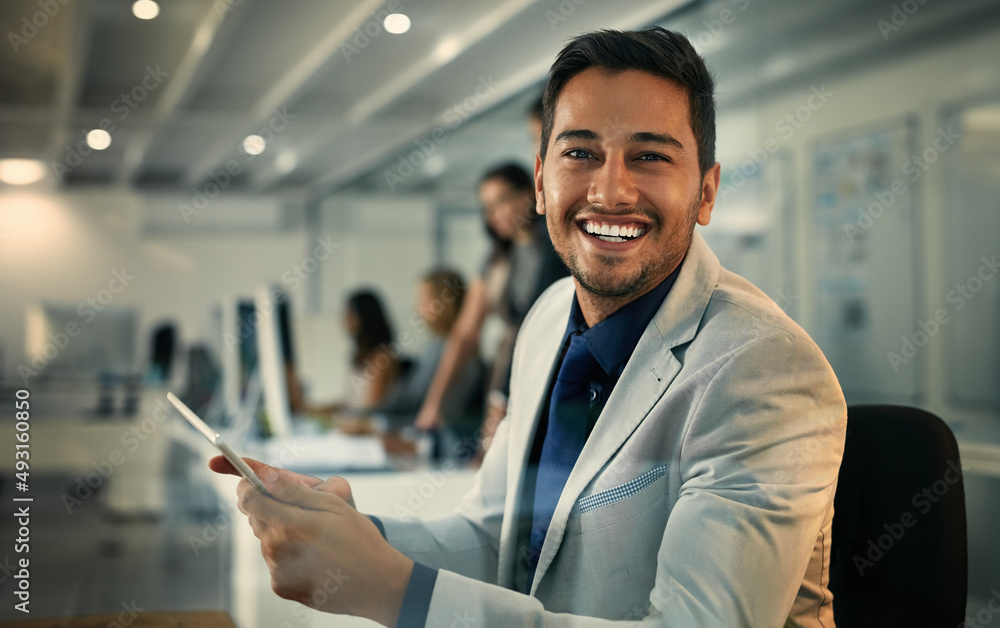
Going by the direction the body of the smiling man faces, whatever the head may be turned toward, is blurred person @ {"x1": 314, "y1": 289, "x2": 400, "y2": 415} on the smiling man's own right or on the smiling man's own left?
on the smiling man's own right

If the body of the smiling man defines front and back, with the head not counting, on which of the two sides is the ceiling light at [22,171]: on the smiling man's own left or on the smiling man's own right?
on the smiling man's own right

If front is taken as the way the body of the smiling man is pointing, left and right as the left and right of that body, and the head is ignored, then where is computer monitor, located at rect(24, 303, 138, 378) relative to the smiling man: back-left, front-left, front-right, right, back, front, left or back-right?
right

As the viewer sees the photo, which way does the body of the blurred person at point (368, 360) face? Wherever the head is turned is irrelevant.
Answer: to the viewer's left

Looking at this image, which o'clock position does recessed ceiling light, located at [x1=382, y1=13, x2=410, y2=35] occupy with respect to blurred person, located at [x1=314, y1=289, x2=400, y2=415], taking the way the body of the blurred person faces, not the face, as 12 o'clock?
The recessed ceiling light is roughly at 9 o'clock from the blurred person.

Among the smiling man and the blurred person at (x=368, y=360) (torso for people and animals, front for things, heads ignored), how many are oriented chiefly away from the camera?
0

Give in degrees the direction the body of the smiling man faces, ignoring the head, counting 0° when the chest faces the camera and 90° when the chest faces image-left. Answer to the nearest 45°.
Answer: approximately 45°

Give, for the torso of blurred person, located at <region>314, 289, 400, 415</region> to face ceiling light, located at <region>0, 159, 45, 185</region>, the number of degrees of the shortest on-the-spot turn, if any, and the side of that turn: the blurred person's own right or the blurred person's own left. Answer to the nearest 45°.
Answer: approximately 45° to the blurred person's own left

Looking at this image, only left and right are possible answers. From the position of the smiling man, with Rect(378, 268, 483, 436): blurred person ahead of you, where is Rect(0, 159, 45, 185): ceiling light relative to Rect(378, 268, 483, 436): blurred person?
left

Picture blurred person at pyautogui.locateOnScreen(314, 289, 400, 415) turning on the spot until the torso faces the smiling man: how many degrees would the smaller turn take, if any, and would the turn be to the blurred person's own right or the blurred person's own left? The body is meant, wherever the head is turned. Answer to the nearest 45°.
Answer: approximately 90° to the blurred person's own left

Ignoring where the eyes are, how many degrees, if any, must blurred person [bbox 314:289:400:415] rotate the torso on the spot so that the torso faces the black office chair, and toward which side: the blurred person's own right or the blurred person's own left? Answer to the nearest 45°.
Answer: approximately 90° to the blurred person's own left
